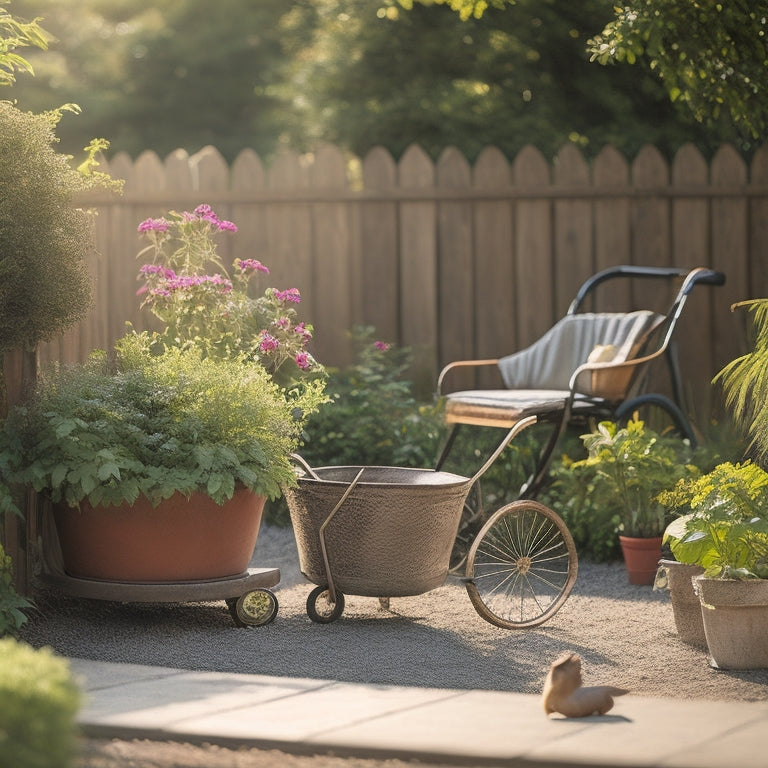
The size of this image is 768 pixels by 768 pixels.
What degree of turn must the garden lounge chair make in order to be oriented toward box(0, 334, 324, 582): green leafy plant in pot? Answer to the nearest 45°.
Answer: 0° — it already faces it

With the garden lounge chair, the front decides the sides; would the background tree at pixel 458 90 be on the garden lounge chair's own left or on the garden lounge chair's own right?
on the garden lounge chair's own right

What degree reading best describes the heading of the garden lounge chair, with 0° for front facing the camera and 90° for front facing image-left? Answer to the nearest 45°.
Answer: approximately 45°

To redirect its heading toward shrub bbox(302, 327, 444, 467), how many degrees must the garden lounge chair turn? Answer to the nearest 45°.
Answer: approximately 90° to its right

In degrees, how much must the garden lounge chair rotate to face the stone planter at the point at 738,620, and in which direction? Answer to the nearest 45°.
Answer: approximately 45° to its left
